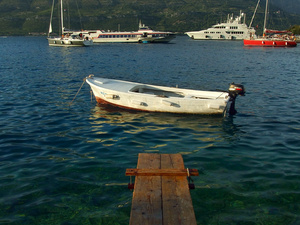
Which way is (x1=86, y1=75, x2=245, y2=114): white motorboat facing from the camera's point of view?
to the viewer's left

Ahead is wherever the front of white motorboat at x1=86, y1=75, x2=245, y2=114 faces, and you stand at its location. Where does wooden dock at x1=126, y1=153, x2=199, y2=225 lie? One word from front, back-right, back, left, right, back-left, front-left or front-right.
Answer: left
